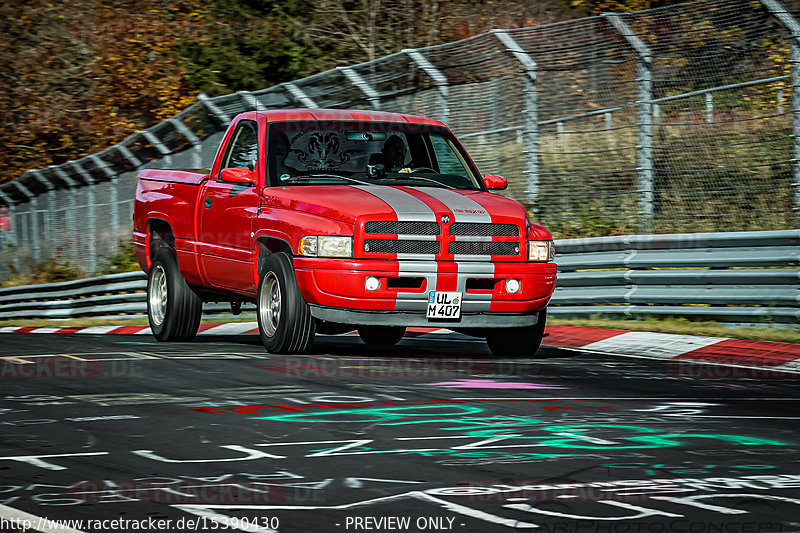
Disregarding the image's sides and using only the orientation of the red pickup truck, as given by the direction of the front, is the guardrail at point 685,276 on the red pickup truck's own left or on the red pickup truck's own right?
on the red pickup truck's own left

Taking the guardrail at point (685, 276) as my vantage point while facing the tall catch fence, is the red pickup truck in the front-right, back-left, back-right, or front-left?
back-left
